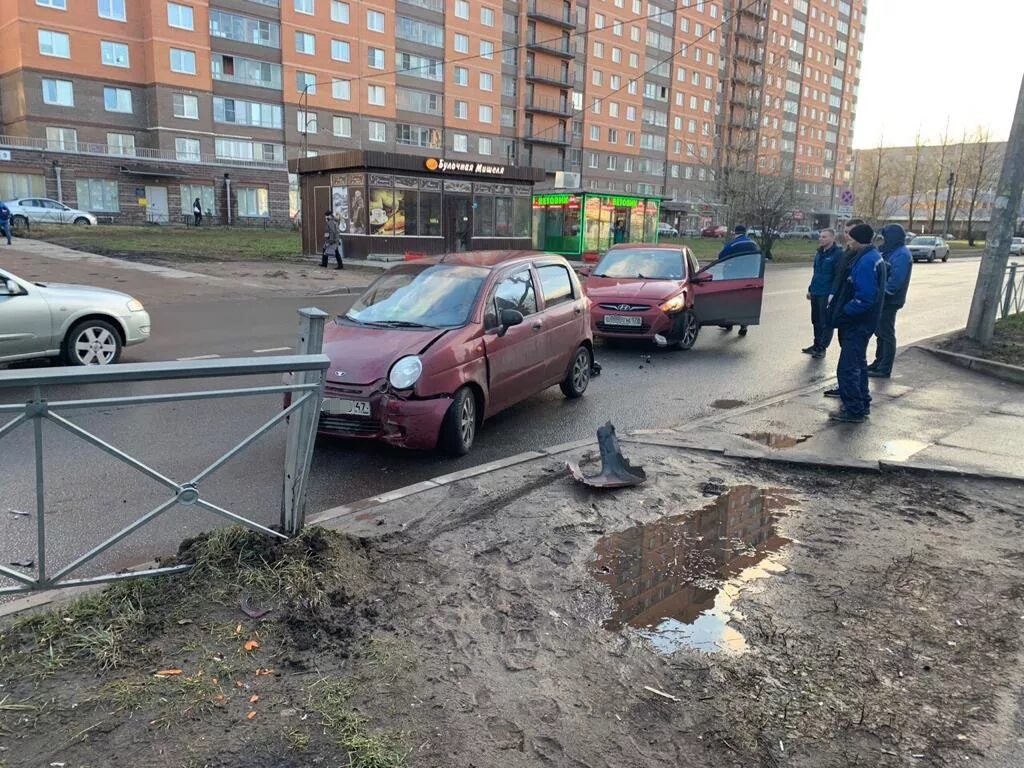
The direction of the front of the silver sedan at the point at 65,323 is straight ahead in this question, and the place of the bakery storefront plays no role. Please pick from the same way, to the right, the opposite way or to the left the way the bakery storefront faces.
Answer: to the right

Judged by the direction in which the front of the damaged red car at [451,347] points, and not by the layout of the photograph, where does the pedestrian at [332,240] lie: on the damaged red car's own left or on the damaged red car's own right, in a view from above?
on the damaged red car's own right

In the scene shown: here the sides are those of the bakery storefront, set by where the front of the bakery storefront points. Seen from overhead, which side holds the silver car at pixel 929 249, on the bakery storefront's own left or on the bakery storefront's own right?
on the bakery storefront's own left

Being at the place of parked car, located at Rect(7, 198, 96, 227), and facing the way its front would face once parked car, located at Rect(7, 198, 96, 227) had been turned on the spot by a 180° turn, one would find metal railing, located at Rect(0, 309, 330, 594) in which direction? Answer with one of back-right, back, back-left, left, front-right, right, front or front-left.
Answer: left

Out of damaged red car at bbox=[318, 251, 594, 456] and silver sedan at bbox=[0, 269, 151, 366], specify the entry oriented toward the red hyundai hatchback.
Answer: the silver sedan

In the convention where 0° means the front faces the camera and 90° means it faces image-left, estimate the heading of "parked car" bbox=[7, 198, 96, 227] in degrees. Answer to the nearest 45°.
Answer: approximately 270°

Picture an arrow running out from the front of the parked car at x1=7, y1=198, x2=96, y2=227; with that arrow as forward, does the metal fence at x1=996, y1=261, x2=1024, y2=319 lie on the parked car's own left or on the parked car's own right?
on the parked car's own right

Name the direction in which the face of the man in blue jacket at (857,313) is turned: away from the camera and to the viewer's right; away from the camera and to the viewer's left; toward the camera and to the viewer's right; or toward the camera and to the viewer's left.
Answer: away from the camera and to the viewer's left

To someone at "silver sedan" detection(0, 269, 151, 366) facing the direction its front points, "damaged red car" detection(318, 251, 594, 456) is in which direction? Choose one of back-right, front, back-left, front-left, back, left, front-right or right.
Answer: front-right

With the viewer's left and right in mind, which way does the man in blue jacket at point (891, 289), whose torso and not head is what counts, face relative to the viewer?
facing to the left of the viewer

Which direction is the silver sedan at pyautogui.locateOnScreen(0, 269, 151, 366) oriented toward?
to the viewer's right

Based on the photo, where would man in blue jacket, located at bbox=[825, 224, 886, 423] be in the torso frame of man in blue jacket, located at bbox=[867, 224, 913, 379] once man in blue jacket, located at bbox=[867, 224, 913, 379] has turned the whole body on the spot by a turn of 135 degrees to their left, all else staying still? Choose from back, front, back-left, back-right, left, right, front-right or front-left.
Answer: front-right

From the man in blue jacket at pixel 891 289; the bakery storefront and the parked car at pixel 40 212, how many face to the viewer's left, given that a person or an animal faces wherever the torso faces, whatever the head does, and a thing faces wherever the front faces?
1

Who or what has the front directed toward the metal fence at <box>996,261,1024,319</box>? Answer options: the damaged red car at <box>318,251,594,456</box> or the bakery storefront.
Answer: the bakery storefront
